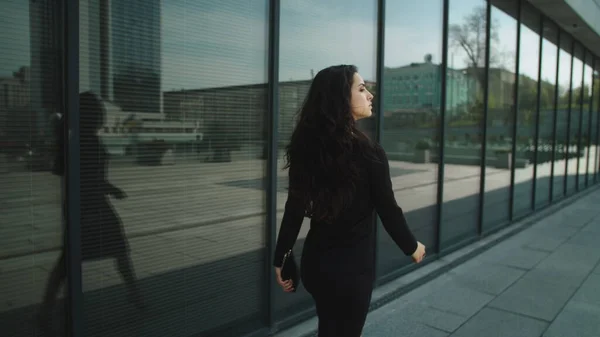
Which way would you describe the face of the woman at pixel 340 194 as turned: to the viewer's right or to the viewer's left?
to the viewer's right

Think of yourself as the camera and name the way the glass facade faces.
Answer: facing the viewer and to the right of the viewer

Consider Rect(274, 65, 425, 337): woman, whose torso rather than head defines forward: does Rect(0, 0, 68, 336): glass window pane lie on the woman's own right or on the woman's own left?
on the woman's own left

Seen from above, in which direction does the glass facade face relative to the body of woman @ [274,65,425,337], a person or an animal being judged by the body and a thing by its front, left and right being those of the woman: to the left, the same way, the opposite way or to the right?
to the right

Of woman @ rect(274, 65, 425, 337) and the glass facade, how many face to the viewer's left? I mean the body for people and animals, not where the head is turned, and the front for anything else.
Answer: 0

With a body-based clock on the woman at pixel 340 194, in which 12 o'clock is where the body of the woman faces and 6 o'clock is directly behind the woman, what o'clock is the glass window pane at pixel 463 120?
The glass window pane is roughly at 11 o'clock from the woman.

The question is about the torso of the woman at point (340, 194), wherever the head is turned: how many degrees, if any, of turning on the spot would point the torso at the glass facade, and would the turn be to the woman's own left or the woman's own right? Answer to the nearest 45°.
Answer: approximately 90° to the woman's own left

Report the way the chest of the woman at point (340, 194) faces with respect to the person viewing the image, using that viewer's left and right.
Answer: facing away from the viewer and to the right of the viewer
